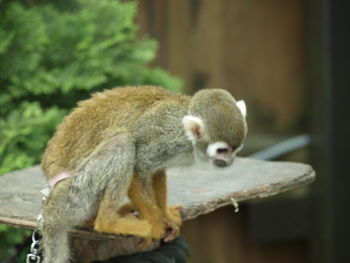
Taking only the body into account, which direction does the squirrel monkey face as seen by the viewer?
to the viewer's right
